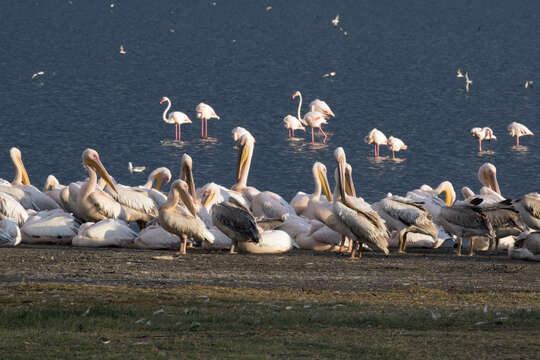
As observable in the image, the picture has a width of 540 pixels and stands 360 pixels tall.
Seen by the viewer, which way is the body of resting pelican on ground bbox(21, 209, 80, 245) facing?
to the viewer's left

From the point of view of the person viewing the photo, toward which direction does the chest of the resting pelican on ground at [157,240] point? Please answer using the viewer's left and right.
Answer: facing to the left of the viewer

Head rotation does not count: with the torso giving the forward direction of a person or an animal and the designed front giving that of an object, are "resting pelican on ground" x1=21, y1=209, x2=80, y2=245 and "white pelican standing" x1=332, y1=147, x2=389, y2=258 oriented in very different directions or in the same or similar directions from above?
same or similar directions

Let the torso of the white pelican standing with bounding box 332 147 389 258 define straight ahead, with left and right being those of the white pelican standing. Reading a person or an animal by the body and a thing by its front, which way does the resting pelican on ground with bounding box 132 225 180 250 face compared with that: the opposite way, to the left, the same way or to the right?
the same way

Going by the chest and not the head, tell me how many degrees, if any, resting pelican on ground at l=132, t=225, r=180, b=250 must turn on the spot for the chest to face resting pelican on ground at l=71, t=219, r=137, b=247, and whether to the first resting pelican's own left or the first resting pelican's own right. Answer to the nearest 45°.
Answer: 0° — it already faces it

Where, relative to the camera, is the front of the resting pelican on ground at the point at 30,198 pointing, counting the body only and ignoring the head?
to the viewer's left

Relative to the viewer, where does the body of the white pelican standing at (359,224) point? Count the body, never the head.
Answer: to the viewer's left

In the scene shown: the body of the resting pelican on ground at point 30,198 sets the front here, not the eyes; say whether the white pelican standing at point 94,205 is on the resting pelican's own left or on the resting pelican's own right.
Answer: on the resting pelican's own left

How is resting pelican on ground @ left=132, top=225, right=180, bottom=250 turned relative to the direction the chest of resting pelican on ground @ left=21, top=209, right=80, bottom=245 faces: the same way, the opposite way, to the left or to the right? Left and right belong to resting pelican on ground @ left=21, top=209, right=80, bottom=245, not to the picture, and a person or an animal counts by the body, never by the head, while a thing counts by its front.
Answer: the same way

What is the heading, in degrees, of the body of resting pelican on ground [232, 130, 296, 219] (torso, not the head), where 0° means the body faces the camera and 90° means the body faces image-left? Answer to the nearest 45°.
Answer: approximately 90°

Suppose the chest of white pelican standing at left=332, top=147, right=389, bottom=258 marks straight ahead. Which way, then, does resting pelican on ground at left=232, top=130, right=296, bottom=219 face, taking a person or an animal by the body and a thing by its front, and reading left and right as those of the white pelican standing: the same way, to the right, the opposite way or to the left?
the same way

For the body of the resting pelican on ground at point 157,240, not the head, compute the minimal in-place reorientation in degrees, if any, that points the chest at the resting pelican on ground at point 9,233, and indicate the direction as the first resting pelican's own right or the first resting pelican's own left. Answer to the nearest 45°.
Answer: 0° — it already faces it
